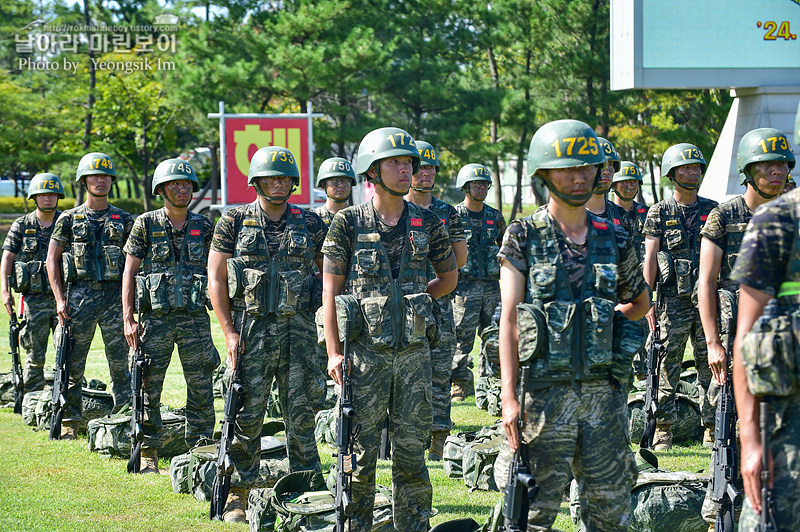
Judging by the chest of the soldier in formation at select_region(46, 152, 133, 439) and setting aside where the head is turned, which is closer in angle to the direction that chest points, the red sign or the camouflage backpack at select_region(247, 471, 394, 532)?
the camouflage backpack

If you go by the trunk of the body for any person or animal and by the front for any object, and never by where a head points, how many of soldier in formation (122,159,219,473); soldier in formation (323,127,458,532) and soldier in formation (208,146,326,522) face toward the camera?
3

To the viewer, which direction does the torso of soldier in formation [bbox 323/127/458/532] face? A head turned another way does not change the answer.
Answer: toward the camera

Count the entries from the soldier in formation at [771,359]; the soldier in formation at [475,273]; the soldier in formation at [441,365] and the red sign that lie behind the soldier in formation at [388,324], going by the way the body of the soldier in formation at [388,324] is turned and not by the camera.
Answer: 3

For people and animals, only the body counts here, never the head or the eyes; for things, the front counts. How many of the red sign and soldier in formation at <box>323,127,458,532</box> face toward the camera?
2

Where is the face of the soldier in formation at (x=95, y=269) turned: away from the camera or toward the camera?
toward the camera

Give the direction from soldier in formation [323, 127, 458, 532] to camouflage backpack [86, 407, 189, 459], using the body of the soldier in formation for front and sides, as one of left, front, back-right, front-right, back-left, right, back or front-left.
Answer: back-right

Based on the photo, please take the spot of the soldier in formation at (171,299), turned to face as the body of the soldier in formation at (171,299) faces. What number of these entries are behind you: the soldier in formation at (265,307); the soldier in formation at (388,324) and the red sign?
1

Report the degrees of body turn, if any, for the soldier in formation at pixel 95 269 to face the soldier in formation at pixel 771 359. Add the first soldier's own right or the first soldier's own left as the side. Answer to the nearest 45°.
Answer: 0° — they already face them

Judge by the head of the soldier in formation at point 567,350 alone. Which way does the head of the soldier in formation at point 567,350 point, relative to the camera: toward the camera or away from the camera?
toward the camera

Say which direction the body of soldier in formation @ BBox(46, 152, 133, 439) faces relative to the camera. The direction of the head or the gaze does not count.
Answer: toward the camera

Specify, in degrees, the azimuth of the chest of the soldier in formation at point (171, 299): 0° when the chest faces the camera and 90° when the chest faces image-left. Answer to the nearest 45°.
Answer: approximately 0°

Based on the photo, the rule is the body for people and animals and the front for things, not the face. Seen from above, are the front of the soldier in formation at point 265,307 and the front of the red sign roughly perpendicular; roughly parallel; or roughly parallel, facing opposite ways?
roughly parallel

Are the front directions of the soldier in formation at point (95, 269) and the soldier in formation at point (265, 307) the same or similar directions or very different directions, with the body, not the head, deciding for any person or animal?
same or similar directions

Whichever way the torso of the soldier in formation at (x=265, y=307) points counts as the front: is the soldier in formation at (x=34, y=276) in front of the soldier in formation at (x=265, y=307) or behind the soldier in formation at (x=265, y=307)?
behind
